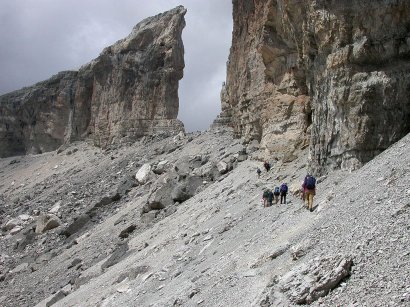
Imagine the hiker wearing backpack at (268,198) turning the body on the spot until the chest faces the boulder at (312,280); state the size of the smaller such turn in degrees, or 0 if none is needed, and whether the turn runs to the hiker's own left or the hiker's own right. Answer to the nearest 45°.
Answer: approximately 180°

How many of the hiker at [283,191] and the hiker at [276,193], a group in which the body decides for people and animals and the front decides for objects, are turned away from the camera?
2

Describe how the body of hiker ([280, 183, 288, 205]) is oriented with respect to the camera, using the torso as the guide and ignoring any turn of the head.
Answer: away from the camera

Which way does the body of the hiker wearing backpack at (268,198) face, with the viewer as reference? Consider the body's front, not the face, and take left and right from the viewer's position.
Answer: facing away from the viewer

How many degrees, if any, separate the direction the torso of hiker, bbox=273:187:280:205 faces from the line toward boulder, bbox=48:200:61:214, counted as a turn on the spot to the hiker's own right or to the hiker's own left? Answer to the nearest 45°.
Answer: approximately 45° to the hiker's own left

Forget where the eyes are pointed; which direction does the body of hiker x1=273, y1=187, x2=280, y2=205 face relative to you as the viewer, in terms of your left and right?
facing away from the viewer

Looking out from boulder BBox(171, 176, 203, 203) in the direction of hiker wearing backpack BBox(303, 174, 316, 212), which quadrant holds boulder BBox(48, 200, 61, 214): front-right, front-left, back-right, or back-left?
back-right
